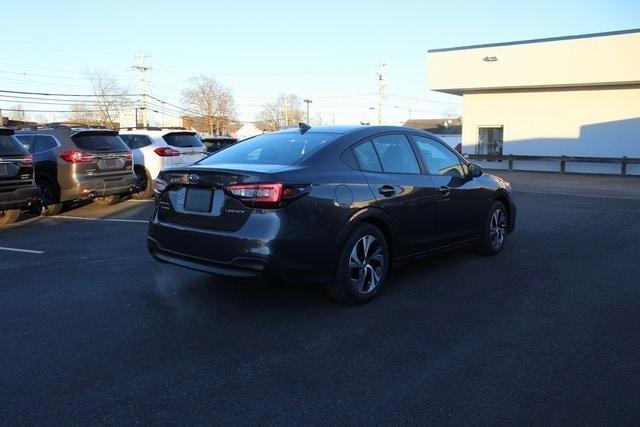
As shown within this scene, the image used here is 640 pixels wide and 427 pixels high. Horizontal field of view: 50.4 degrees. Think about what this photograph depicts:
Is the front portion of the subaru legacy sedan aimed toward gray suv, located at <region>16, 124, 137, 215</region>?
no

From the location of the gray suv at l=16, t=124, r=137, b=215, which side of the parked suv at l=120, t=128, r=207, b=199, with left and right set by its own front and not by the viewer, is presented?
left

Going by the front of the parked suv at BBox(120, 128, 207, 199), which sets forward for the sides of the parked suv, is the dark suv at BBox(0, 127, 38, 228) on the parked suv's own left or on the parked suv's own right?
on the parked suv's own left

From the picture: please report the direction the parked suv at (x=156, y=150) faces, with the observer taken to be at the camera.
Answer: facing away from the viewer and to the left of the viewer

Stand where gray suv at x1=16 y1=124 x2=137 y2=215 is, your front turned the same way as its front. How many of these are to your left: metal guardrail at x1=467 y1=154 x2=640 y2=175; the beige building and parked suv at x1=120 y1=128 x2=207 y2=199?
0

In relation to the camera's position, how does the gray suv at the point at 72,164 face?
facing away from the viewer and to the left of the viewer

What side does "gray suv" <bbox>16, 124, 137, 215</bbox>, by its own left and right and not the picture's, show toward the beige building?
right

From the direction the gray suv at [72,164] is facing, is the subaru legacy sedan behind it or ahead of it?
behind

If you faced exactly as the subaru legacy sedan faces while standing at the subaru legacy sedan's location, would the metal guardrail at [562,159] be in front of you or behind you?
in front

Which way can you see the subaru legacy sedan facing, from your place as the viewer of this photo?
facing away from the viewer and to the right of the viewer

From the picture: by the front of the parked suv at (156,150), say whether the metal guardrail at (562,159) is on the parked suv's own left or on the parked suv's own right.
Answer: on the parked suv's own right

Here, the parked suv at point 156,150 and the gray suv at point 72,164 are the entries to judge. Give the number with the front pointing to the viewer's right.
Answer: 0

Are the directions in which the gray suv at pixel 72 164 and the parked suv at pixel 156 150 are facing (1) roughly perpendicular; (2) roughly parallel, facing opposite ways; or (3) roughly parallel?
roughly parallel

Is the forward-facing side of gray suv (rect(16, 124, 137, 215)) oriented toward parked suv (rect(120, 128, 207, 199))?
no

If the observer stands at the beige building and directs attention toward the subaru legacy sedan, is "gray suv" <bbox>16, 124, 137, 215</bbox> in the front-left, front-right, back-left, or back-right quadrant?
front-right
